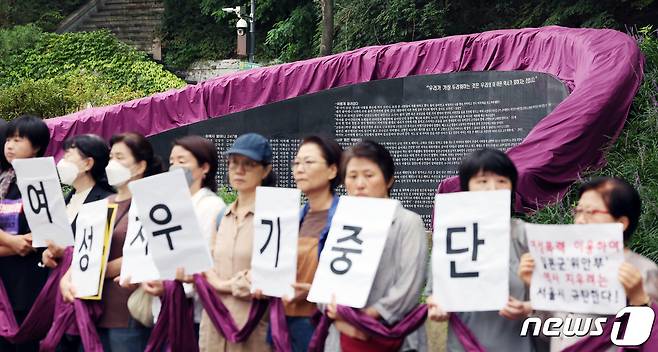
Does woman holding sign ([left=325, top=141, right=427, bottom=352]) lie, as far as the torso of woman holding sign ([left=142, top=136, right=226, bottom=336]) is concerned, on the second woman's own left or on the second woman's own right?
on the second woman's own left

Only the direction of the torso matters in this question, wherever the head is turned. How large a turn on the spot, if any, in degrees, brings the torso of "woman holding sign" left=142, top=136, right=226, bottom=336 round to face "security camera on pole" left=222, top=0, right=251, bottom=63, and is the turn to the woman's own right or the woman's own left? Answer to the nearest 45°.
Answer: approximately 135° to the woman's own right

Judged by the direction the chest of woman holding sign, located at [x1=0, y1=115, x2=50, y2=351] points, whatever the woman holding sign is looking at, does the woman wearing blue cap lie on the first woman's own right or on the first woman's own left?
on the first woman's own left

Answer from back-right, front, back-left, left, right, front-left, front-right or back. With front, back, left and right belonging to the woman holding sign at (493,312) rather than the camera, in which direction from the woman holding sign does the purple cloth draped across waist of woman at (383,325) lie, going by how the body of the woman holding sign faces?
right

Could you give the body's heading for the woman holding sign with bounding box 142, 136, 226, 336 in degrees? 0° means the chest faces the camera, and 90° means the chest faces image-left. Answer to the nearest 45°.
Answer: approximately 45°

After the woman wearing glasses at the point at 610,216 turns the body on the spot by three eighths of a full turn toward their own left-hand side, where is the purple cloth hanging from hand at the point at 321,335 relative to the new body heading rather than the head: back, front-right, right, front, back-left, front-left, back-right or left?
back

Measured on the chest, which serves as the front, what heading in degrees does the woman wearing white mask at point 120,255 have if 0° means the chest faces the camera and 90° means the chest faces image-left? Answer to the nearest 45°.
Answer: approximately 45°

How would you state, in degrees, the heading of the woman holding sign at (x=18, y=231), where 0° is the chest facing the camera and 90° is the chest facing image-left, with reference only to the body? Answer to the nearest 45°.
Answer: approximately 45°

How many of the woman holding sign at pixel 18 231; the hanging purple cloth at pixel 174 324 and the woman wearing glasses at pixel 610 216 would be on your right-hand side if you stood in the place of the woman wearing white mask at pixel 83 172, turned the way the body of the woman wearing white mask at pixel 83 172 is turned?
1

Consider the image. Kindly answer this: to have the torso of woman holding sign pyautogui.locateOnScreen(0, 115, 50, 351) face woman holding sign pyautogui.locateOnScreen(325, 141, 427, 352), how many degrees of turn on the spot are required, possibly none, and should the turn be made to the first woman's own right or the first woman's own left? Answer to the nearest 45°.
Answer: approximately 90° to the first woman's own left

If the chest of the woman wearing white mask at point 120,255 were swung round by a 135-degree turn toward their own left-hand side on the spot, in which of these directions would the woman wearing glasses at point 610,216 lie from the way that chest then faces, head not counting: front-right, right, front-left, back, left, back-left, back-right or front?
front-right
